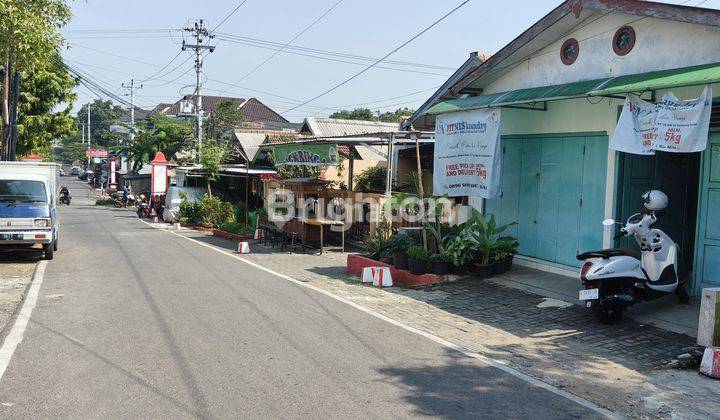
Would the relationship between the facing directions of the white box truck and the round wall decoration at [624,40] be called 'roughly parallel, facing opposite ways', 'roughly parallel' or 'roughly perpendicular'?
roughly perpendicular

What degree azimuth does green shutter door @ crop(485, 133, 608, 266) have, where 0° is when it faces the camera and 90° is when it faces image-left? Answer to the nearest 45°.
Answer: approximately 45°

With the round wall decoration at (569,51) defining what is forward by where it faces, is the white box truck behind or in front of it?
in front

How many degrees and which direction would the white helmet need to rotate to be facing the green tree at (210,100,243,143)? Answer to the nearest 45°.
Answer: approximately 45° to its right

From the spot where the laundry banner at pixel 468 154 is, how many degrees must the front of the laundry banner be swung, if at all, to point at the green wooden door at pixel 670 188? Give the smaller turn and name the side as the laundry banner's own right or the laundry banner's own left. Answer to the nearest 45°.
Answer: approximately 90° to the laundry banner's own left

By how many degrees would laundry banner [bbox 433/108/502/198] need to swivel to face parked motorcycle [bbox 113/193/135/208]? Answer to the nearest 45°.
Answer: approximately 135° to its right

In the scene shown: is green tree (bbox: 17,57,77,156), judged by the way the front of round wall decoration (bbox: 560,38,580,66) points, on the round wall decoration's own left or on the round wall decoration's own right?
on the round wall decoration's own right

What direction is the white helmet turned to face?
to the viewer's left

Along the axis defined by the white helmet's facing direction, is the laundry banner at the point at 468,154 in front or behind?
in front

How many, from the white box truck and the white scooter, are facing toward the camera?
1
